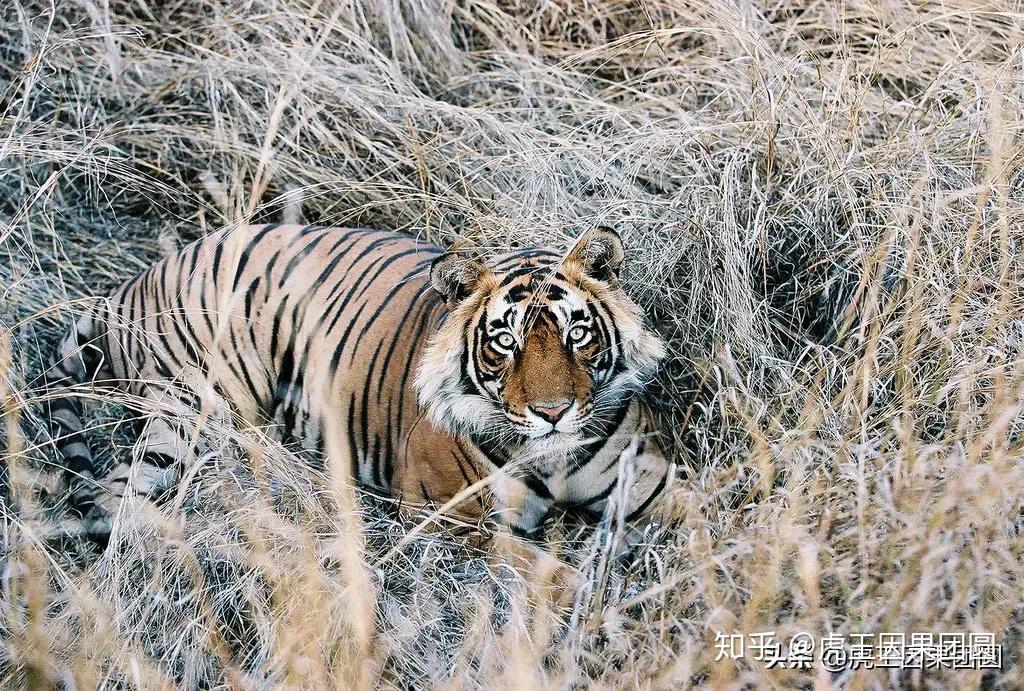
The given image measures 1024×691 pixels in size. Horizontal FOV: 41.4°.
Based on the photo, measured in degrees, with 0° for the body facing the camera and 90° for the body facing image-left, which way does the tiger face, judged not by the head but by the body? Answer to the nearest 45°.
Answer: approximately 315°
